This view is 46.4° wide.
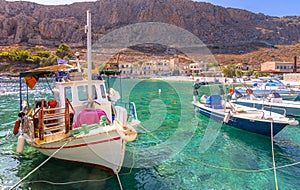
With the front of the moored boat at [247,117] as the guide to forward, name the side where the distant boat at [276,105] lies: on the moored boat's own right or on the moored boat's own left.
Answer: on the moored boat's own left

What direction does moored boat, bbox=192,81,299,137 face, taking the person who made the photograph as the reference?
facing the viewer and to the right of the viewer

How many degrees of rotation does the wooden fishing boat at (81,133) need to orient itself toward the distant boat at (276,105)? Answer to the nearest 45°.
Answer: approximately 90° to its left
